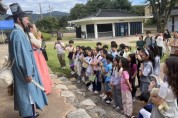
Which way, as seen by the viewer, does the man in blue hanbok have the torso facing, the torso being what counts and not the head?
to the viewer's right

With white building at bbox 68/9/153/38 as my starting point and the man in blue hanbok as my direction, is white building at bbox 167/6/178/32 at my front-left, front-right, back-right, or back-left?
back-left

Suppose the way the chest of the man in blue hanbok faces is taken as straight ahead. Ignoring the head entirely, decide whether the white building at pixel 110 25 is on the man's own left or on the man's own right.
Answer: on the man's own left

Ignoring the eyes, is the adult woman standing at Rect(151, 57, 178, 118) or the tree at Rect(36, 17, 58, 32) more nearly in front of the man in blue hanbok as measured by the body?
the adult woman standing

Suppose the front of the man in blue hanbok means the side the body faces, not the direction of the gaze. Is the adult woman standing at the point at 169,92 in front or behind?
in front

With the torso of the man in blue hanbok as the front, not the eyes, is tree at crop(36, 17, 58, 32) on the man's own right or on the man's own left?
on the man's own left

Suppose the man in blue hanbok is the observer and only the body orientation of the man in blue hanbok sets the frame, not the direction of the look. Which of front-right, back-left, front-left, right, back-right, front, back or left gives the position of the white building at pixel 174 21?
front-left

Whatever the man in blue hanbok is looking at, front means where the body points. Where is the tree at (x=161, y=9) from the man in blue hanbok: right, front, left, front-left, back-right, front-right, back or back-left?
front-left
